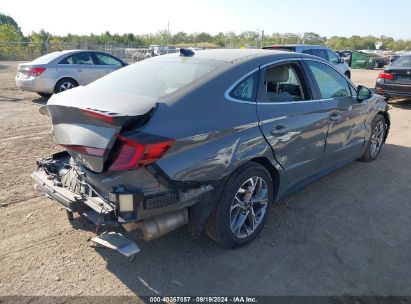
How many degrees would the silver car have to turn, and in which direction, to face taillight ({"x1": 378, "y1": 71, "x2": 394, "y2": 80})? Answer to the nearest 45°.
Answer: approximately 45° to its right

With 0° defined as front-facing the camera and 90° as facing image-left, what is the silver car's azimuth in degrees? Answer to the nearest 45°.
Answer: approximately 225°

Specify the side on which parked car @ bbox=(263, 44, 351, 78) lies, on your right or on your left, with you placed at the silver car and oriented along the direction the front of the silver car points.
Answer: on your right

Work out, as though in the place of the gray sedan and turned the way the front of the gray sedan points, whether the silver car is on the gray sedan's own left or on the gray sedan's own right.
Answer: on the gray sedan's own left

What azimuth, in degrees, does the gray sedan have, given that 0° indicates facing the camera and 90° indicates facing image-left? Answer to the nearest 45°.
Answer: approximately 225°

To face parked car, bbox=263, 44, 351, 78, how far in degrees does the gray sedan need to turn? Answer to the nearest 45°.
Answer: approximately 45° to its left

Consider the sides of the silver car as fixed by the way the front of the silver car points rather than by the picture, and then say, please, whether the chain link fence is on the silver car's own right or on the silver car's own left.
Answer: on the silver car's own left

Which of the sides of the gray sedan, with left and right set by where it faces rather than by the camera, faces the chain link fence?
left
